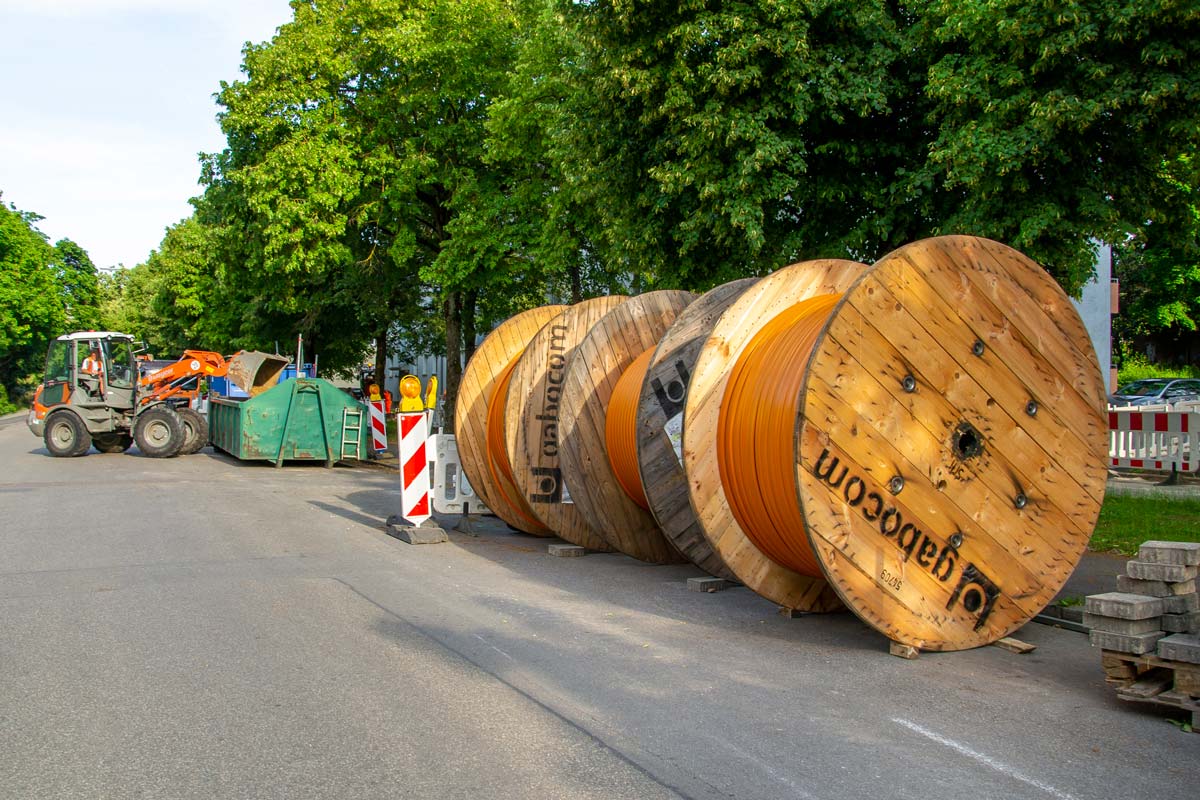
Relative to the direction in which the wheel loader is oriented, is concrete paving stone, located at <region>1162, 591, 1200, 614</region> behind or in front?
in front

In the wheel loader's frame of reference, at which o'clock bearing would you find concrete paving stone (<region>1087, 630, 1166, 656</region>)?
The concrete paving stone is roughly at 1 o'clock from the wheel loader.

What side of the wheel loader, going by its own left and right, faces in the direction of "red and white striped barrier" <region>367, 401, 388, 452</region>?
front

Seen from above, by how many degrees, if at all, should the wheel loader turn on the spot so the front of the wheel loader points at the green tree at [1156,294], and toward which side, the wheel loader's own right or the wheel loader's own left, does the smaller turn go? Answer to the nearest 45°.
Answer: approximately 45° to the wheel loader's own left

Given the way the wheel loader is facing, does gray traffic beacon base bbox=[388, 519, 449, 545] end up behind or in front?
in front

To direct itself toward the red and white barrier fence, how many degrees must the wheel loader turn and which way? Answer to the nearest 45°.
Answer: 0° — it already faces it

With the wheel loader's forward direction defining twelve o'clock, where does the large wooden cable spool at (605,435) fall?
The large wooden cable spool is roughly at 1 o'clock from the wheel loader.

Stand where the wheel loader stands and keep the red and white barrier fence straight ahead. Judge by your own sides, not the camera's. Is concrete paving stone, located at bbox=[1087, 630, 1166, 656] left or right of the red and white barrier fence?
right

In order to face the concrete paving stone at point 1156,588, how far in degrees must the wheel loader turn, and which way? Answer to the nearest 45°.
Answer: approximately 45° to its right

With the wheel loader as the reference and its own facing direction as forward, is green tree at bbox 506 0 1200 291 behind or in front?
in front

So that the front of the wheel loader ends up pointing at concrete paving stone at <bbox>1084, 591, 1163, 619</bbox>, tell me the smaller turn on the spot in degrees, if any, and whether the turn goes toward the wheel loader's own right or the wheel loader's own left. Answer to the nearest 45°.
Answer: approximately 45° to the wheel loader's own right

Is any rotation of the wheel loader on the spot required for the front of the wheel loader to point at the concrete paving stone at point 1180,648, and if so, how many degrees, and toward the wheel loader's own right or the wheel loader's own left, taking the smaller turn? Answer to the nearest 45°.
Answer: approximately 45° to the wheel loader's own right

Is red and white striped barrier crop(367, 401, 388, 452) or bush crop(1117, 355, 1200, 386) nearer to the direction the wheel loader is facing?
the red and white striped barrier

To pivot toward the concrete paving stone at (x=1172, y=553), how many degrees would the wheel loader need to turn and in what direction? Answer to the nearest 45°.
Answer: approximately 45° to its right

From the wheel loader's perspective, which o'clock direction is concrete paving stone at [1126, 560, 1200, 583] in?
The concrete paving stone is roughly at 1 o'clock from the wheel loader.

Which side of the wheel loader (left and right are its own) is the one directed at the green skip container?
front
